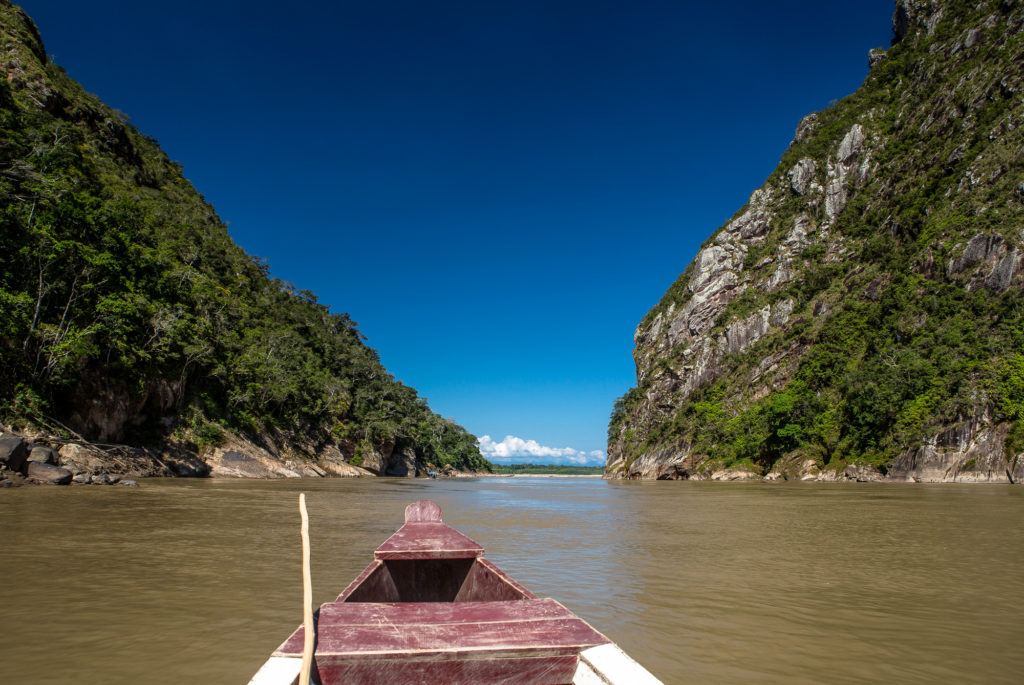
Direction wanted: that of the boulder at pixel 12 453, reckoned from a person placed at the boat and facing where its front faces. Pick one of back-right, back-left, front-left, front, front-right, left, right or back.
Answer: front-left

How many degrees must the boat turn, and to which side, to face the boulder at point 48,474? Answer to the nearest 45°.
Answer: approximately 45° to its left

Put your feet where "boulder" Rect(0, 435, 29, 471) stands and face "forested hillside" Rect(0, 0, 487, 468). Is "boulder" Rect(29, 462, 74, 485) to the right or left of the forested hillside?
right

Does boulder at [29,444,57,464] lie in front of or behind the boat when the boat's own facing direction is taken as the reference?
in front

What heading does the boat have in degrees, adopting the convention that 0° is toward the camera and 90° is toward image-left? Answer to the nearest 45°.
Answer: approximately 180°

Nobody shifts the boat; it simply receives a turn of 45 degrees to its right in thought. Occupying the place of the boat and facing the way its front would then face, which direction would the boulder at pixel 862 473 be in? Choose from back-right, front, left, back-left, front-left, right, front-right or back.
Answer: front

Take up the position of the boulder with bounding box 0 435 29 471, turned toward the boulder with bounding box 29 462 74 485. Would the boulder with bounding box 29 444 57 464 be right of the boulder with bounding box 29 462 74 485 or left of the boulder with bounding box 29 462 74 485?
left

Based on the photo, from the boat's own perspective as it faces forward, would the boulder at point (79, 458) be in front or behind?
in front
